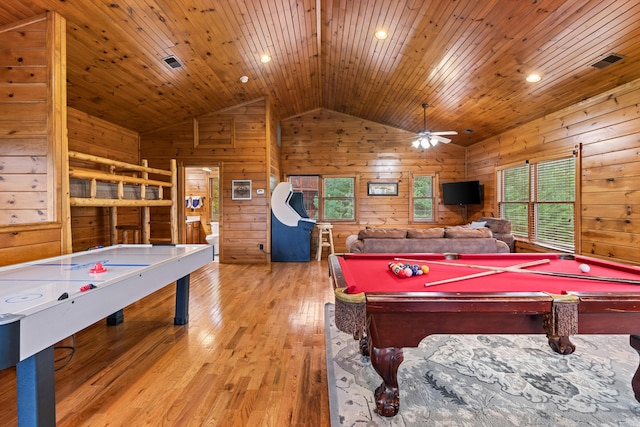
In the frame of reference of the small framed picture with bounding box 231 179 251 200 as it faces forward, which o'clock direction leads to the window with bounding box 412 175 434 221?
The window is roughly at 9 o'clock from the small framed picture.

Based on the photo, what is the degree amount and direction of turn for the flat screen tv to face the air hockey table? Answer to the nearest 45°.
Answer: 0° — it already faces it

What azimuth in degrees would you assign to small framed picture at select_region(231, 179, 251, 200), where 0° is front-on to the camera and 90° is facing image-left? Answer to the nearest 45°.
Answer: approximately 0°

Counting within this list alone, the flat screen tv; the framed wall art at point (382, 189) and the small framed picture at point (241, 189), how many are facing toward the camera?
3

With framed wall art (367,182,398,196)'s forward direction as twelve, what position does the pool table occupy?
The pool table is roughly at 12 o'clock from the framed wall art.

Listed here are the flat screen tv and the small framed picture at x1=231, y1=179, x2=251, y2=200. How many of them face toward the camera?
2

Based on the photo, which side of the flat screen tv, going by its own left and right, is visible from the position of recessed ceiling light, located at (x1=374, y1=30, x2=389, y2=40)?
front

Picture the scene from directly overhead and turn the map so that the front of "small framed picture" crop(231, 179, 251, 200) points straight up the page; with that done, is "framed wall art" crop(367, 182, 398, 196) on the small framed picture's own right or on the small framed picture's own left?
on the small framed picture's own left

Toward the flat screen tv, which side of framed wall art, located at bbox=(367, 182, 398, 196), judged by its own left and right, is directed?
left

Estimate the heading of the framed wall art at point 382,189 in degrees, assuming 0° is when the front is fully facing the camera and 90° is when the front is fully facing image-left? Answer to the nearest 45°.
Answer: approximately 0°

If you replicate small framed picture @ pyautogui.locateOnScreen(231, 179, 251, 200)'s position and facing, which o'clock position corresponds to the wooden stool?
The wooden stool is roughly at 9 o'clock from the small framed picture.
